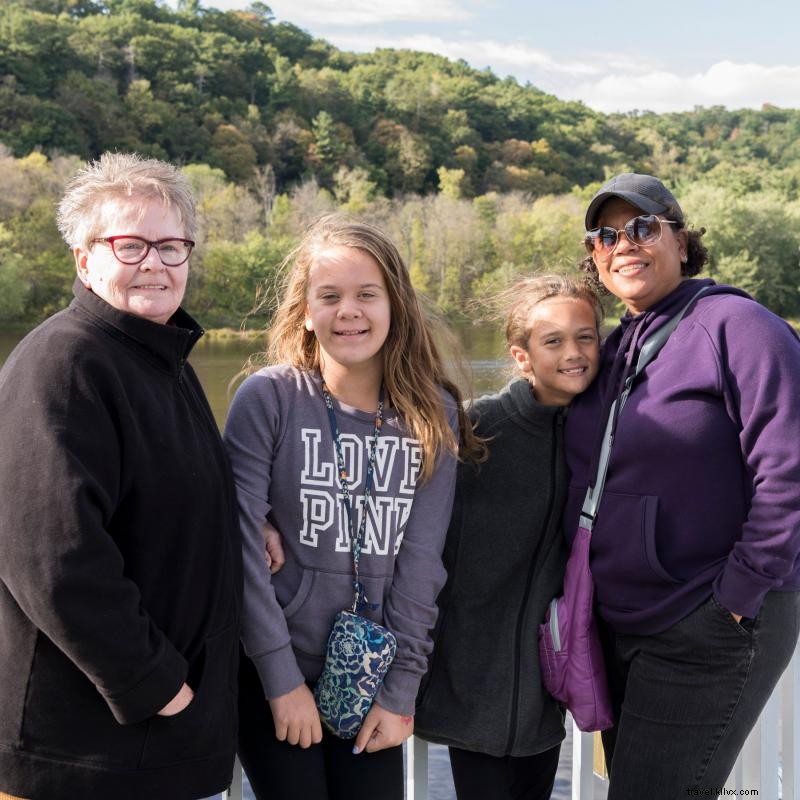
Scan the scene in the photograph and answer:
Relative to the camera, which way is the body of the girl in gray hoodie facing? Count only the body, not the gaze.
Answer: toward the camera

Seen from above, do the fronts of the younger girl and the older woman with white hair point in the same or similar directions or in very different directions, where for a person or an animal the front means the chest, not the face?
same or similar directions

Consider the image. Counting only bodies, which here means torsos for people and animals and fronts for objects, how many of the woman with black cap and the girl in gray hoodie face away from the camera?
0

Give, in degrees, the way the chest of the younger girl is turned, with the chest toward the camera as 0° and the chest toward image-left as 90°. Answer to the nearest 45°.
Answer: approximately 315°

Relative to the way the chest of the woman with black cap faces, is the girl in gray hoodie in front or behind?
in front

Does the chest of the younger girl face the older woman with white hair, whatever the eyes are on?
no

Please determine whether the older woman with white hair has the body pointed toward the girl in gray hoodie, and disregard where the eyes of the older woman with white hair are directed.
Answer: no

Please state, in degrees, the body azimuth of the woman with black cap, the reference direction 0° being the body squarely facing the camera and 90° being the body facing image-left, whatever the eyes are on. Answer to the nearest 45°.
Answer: approximately 45°

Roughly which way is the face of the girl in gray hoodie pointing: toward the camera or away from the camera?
toward the camera

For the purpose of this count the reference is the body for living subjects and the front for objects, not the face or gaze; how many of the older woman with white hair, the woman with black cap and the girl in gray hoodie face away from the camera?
0

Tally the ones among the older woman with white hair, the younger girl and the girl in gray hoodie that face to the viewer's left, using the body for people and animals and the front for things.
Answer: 0
